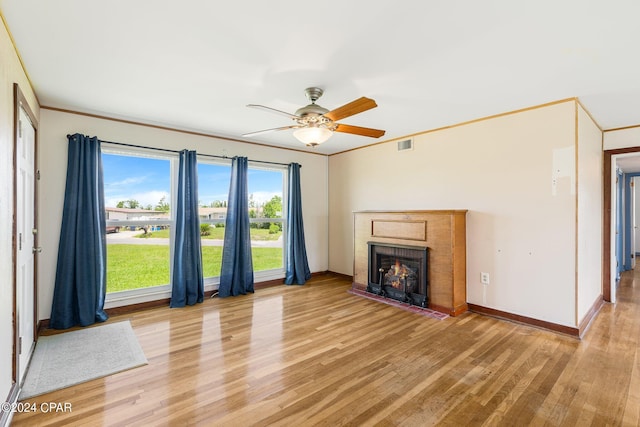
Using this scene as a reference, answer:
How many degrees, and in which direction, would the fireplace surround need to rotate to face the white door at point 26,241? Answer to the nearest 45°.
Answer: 0° — it already faces it

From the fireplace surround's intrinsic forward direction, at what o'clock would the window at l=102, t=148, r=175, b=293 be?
The window is roughly at 1 o'clock from the fireplace surround.

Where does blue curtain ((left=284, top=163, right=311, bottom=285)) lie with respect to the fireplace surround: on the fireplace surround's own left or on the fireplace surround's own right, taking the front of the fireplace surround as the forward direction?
on the fireplace surround's own right

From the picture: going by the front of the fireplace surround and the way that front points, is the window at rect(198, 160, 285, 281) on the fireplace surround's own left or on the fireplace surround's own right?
on the fireplace surround's own right

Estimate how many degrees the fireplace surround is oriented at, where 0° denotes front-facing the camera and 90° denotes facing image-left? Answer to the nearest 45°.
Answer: approximately 45°

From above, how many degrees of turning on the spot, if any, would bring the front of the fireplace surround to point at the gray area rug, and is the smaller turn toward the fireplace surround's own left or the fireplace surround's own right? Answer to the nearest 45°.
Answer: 0° — it already faces it

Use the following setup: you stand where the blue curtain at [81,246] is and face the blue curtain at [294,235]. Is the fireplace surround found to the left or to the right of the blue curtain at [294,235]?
right

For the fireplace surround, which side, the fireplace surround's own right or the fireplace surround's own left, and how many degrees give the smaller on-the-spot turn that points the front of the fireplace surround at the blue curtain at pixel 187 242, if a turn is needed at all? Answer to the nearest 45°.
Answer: approximately 45° to the fireplace surround's own right

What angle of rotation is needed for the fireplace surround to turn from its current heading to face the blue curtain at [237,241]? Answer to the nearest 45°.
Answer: approximately 45° to its right
